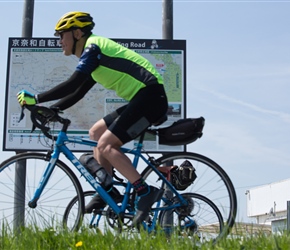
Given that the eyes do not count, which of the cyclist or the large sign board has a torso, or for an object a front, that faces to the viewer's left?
the cyclist

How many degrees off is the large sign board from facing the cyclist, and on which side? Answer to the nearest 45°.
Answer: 0° — it already faces them

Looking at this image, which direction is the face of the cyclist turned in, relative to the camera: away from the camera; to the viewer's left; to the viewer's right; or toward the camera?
to the viewer's left

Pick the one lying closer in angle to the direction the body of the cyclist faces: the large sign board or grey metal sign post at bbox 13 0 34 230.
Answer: the grey metal sign post

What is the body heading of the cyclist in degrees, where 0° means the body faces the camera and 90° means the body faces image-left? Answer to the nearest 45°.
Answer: approximately 90°

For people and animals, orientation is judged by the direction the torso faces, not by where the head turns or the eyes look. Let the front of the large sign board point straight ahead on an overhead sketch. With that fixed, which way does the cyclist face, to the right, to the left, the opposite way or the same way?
to the right

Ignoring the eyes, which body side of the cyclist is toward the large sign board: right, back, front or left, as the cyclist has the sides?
right

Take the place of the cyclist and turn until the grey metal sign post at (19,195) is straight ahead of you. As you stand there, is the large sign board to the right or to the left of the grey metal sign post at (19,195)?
right

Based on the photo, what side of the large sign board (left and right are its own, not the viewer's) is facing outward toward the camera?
front

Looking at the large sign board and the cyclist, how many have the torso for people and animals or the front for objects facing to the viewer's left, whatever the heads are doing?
1

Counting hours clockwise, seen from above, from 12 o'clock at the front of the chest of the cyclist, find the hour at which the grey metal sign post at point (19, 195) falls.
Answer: The grey metal sign post is roughly at 1 o'clock from the cyclist.
